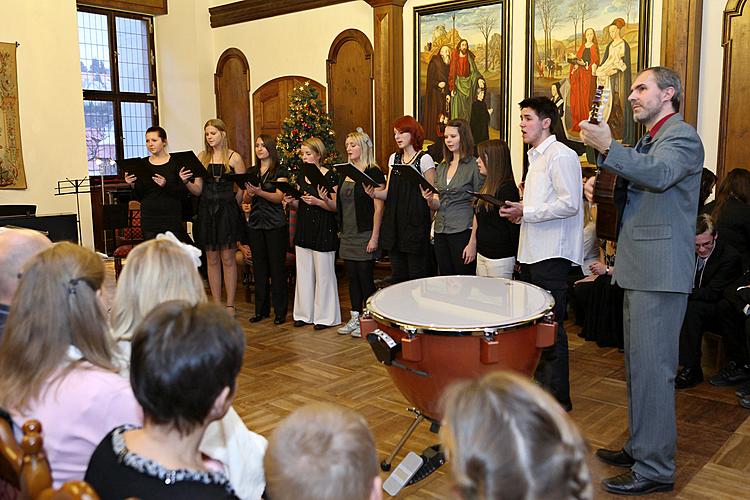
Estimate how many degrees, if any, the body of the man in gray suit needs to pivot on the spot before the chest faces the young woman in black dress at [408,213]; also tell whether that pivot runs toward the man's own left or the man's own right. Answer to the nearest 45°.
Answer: approximately 45° to the man's own right

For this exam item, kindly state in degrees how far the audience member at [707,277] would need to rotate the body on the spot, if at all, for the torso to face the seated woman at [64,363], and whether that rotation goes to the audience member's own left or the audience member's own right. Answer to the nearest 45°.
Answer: approximately 45° to the audience member's own left

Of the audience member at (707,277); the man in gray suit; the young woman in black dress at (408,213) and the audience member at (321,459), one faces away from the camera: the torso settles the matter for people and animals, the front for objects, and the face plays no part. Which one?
the audience member at (321,459)

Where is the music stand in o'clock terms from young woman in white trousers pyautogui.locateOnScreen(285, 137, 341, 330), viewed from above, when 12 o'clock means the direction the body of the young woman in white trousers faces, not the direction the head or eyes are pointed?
The music stand is roughly at 3 o'clock from the young woman in white trousers.

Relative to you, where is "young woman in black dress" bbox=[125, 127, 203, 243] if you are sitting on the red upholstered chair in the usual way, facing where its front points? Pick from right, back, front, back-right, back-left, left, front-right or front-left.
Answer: front-left

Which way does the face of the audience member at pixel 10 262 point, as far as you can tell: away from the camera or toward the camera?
away from the camera

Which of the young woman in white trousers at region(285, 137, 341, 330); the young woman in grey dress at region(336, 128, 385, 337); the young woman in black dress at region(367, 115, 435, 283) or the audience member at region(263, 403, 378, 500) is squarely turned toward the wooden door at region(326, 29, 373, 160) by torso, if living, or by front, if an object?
the audience member

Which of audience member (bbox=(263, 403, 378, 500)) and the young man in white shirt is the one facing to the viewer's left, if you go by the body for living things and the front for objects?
the young man in white shirt

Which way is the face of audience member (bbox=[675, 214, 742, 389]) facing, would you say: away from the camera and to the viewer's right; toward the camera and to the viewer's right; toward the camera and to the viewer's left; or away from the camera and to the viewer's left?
toward the camera and to the viewer's left

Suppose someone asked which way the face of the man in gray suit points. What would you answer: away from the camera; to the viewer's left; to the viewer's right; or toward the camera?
to the viewer's left

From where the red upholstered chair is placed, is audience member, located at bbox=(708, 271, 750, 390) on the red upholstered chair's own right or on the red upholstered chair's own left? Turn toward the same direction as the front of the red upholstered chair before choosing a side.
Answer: on the red upholstered chair's own left

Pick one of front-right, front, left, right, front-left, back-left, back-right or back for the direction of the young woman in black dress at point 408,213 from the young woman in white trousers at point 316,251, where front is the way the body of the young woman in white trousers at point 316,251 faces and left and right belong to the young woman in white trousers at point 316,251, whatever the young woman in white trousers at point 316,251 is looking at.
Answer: left

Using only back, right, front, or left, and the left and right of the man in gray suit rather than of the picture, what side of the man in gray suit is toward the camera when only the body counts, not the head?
left

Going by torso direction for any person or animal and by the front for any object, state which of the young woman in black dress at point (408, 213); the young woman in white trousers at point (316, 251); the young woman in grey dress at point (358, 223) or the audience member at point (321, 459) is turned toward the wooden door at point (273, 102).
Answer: the audience member

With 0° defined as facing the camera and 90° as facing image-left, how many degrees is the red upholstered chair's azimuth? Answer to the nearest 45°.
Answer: approximately 45°

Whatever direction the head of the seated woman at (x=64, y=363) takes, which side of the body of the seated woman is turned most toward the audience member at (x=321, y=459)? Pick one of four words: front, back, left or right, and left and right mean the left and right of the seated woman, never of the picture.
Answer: right
